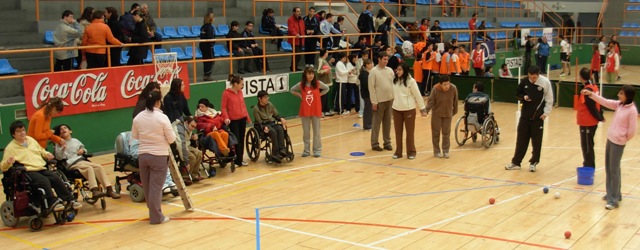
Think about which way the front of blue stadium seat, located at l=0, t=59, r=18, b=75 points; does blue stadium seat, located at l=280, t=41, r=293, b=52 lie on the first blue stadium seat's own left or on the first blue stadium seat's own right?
on the first blue stadium seat's own left

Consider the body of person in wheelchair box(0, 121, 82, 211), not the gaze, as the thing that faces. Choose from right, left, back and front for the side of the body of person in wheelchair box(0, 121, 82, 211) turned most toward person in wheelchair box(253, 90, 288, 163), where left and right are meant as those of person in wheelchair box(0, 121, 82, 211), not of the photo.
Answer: left

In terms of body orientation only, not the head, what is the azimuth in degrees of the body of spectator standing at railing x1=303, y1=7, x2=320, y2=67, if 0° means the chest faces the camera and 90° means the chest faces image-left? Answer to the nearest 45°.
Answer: approximately 0°

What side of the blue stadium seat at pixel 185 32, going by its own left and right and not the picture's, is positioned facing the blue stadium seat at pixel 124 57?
right

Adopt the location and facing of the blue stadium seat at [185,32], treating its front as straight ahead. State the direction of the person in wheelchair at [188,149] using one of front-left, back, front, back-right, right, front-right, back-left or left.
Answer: front-right

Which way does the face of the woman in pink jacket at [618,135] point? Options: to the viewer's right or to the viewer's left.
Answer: to the viewer's left

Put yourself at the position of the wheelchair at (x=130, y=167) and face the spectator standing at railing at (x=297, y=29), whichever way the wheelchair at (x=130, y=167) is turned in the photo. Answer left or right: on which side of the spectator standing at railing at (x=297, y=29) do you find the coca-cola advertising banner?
left

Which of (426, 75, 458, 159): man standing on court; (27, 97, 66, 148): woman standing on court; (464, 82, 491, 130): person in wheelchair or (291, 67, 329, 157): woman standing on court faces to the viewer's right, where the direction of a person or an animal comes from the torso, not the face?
(27, 97, 66, 148): woman standing on court

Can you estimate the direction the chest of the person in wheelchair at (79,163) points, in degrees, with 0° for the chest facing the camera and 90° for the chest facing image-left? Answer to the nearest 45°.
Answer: approximately 315°
